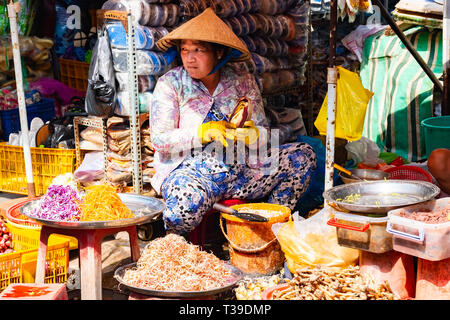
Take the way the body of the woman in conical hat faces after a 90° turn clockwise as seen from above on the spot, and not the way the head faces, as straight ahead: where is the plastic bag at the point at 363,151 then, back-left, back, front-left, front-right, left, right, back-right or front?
back-right

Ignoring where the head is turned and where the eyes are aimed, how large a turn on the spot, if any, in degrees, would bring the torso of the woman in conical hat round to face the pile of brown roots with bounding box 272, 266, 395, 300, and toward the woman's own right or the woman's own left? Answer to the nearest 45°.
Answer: approximately 45° to the woman's own left

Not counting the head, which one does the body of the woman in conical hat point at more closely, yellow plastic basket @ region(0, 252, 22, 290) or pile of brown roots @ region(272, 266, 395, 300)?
the pile of brown roots

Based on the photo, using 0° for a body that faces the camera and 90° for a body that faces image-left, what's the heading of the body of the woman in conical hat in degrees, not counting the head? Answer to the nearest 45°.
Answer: approximately 0°

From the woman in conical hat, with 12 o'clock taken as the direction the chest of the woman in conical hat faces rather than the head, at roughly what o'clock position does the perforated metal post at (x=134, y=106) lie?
The perforated metal post is roughly at 4 o'clock from the woman in conical hat.

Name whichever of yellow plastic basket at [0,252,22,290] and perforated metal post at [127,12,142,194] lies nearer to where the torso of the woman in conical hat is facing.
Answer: the yellow plastic basket

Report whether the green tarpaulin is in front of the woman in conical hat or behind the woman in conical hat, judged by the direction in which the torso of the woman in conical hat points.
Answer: behind

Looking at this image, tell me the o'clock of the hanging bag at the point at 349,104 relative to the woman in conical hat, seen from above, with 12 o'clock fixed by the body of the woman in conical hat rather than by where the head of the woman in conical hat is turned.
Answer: The hanging bag is roughly at 10 o'clock from the woman in conical hat.

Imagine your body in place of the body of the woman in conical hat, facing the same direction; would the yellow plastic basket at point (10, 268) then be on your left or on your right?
on your right

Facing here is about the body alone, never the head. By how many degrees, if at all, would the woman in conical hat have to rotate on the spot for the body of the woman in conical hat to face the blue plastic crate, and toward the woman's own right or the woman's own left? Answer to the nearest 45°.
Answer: approximately 135° to the woman's own right

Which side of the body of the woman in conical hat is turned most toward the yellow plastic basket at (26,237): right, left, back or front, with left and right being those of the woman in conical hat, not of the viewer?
right

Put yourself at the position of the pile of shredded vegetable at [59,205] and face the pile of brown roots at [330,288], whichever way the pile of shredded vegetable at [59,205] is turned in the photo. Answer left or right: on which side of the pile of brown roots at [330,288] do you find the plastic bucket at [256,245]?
left

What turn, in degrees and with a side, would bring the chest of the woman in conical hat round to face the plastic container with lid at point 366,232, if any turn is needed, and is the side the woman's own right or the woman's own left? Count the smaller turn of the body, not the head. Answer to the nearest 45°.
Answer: approximately 45° to the woman's own left

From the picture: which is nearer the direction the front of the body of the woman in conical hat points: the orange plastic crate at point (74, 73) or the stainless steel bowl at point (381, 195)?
the stainless steel bowl

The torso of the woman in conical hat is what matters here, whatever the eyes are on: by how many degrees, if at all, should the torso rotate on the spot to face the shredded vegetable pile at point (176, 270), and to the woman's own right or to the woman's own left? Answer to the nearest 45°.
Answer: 0° — they already face it

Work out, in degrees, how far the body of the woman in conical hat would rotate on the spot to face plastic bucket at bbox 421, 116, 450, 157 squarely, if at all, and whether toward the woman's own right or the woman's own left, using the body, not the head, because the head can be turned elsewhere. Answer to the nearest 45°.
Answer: approximately 90° to the woman's own left
